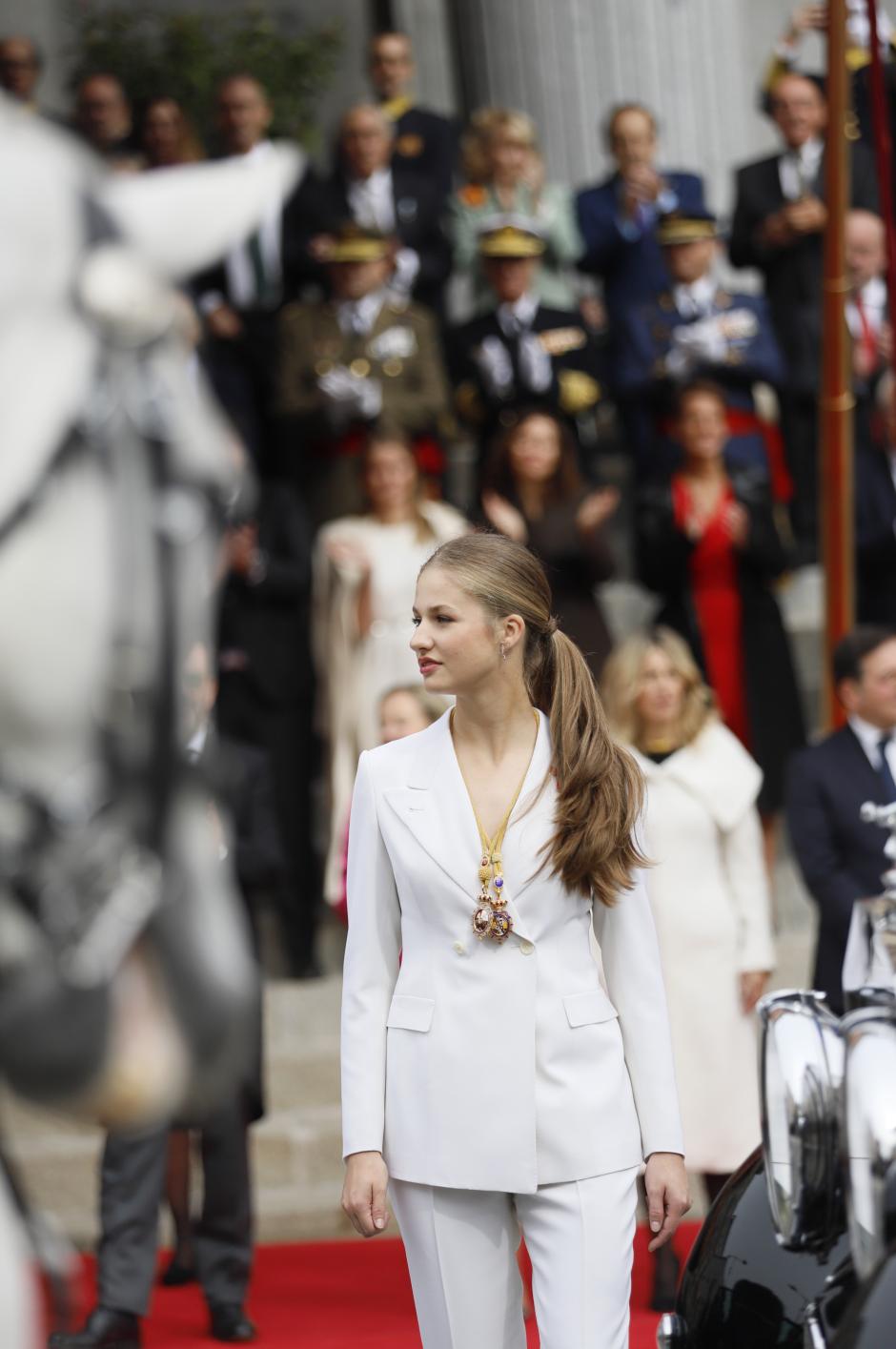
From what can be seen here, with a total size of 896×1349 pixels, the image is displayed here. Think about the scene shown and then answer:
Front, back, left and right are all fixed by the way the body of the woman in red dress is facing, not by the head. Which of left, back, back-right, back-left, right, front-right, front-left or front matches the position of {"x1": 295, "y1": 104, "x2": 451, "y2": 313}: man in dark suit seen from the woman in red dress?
back-right

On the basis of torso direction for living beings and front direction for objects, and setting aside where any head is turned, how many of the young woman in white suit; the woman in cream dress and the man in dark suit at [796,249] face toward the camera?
3

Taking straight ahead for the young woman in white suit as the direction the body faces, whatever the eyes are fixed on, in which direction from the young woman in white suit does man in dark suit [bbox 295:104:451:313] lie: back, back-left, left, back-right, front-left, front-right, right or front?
back

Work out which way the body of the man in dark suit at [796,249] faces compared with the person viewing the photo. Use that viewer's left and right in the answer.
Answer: facing the viewer

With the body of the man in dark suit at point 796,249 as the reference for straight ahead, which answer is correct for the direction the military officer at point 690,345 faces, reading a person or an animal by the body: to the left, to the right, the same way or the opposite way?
the same way

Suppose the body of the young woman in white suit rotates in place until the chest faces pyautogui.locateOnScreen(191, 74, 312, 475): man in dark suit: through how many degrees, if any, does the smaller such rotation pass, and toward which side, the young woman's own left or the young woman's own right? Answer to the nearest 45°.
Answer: approximately 180°

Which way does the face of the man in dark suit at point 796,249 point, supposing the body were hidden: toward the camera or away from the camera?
toward the camera

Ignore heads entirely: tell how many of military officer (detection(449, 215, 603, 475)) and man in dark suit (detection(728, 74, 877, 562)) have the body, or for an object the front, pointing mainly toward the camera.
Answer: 2

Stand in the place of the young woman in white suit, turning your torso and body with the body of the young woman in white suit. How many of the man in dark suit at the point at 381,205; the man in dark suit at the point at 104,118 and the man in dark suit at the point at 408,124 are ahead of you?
0

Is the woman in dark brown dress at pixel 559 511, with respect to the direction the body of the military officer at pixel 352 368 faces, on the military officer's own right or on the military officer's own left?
on the military officer's own left

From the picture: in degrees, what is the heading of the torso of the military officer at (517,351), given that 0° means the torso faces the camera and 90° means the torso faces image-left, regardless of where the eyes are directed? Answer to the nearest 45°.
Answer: approximately 0°

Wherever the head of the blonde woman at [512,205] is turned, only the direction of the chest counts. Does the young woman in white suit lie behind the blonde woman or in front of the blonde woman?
in front

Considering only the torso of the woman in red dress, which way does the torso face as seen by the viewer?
toward the camera

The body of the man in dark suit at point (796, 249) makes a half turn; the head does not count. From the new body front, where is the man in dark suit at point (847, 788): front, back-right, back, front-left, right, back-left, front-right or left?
back
